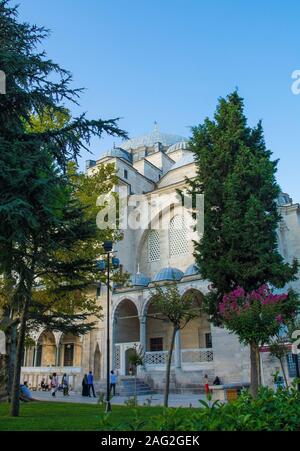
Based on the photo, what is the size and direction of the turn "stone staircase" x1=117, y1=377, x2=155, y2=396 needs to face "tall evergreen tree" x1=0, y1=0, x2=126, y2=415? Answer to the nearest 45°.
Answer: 0° — it already faces it

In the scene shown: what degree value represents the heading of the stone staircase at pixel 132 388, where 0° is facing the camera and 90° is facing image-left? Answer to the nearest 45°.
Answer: approximately 0°

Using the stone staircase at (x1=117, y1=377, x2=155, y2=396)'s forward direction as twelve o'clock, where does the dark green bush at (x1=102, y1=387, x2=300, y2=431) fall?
The dark green bush is roughly at 12 o'clock from the stone staircase.
